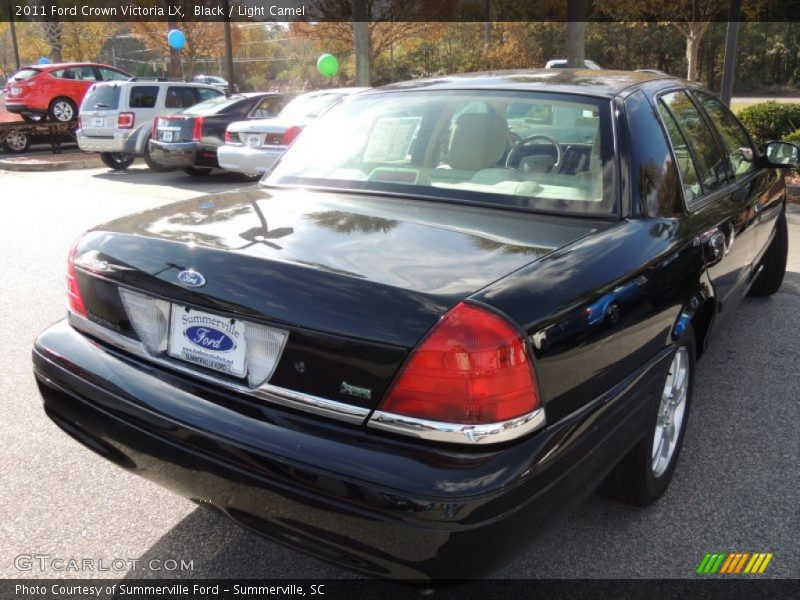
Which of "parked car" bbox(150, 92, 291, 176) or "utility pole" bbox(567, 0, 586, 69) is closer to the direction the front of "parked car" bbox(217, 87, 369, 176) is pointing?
the utility pole

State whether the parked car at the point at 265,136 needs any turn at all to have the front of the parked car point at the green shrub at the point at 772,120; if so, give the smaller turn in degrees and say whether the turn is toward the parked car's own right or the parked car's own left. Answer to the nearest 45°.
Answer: approximately 45° to the parked car's own right

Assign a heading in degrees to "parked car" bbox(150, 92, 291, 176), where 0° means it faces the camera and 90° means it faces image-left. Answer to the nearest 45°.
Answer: approximately 225°

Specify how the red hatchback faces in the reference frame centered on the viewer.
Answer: facing away from the viewer and to the right of the viewer

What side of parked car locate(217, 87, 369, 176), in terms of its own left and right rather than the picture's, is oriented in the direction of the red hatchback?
left

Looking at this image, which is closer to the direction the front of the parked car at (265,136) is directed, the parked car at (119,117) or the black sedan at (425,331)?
the parked car

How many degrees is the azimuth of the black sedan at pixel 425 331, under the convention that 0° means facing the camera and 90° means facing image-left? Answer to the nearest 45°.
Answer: approximately 225°

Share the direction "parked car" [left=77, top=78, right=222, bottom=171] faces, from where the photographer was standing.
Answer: facing away from the viewer and to the right of the viewer

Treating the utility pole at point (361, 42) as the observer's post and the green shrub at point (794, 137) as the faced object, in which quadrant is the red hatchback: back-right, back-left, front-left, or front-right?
back-right
